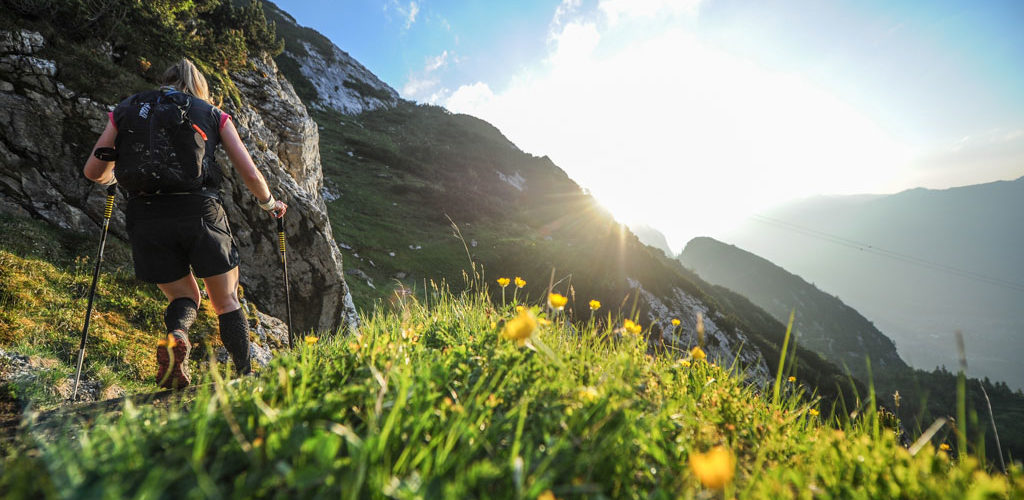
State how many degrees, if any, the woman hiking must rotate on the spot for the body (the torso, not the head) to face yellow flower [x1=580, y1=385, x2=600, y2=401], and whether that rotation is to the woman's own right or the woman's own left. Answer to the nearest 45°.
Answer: approximately 135° to the woman's own right

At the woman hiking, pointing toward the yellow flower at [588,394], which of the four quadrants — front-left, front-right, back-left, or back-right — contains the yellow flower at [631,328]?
front-left

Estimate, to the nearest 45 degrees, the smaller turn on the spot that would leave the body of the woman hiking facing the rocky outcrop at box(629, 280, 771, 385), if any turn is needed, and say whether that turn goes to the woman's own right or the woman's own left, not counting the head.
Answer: approximately 90° to the woman's own right

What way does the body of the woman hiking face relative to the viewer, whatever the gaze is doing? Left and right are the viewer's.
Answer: facing away from the viewer

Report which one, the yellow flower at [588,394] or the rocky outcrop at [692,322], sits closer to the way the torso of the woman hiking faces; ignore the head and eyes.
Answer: the rocky outcrop

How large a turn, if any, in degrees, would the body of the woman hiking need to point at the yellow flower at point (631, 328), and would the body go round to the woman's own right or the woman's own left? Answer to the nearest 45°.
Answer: approximately 135° to the woman's own right
